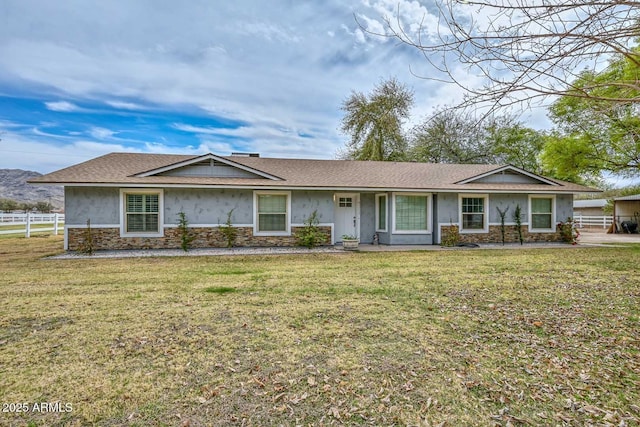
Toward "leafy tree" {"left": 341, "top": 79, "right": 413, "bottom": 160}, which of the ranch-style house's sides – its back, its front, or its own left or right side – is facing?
back

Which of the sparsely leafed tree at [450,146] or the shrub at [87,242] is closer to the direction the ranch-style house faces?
the shrub

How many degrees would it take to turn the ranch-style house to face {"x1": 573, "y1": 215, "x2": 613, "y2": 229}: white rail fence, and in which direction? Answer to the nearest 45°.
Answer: approximately 135° to its left

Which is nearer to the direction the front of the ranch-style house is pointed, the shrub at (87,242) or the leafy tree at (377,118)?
the shrub

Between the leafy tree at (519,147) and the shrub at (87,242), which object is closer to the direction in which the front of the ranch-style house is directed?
the shrub

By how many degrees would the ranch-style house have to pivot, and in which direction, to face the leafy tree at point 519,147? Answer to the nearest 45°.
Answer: approximately 135° to its left

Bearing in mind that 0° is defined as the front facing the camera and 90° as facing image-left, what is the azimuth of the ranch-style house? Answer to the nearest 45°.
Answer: approximately 0°

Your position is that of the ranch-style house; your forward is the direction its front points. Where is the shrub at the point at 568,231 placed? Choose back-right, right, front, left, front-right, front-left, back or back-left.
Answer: left

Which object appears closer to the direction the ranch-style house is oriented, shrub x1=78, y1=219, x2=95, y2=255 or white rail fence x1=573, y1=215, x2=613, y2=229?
the shrub

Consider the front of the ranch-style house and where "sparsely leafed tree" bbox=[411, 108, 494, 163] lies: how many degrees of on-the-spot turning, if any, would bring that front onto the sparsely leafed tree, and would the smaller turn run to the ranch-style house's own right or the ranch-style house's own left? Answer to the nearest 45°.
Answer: approximately 135° to the ranch-style house's own left
